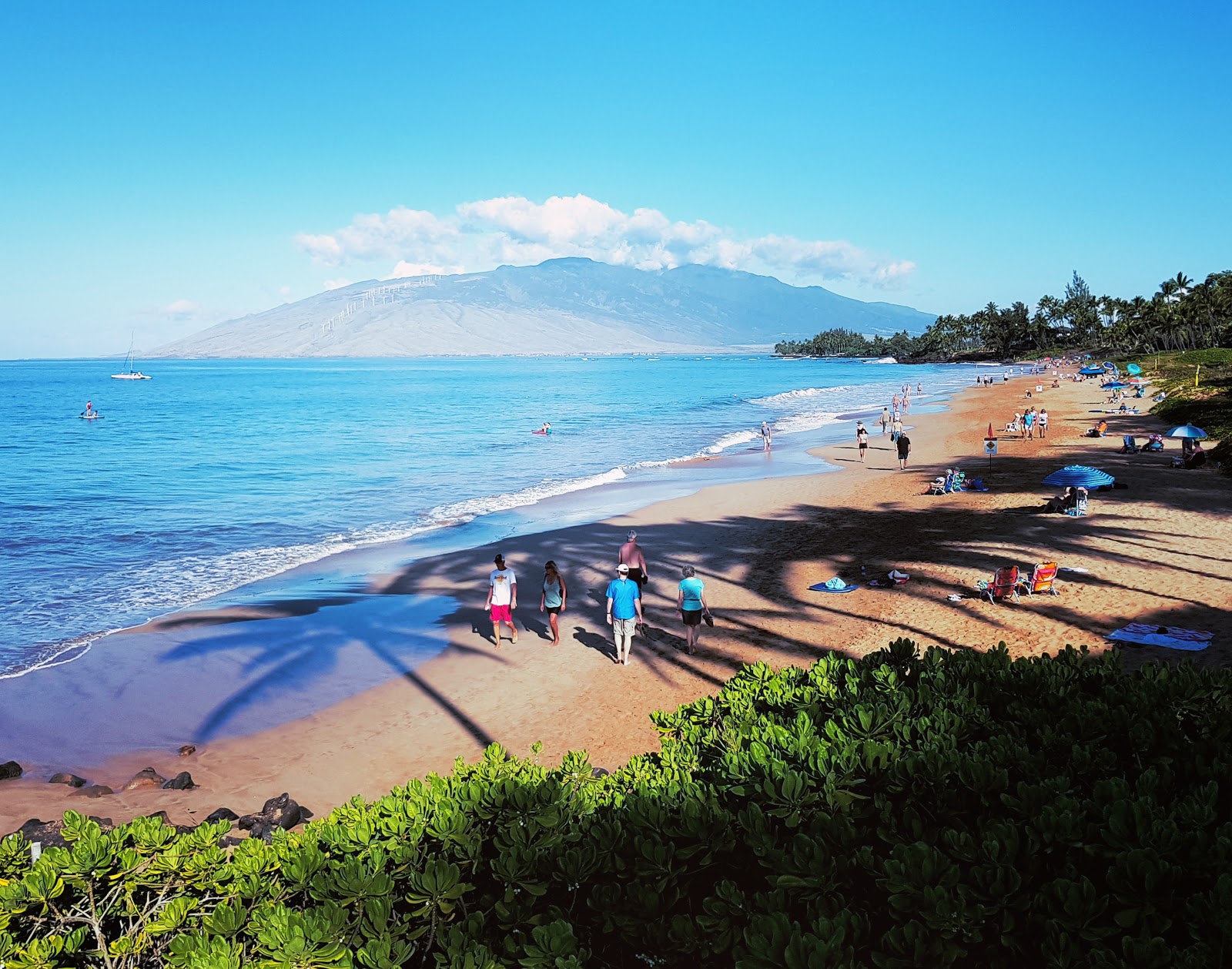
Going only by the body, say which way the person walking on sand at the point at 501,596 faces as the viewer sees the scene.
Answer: toward the camera

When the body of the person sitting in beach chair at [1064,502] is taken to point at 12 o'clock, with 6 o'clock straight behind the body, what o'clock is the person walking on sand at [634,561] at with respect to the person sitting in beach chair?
The person walking on sand is roughly at 10 o'clock from the person sitting in beach chair.

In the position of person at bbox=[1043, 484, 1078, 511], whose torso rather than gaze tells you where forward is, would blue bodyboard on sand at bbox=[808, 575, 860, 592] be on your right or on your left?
on your left

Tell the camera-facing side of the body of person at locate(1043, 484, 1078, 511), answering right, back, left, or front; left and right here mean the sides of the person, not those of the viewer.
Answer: left

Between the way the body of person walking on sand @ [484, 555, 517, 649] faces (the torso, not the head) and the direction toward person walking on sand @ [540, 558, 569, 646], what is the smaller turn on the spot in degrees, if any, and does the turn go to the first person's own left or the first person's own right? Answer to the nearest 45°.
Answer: approximately 90° to the first person's own left

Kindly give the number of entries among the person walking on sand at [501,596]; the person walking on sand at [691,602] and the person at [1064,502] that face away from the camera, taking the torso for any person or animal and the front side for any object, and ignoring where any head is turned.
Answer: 1

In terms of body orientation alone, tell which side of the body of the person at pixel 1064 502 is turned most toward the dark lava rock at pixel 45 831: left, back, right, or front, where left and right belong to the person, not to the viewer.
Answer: left

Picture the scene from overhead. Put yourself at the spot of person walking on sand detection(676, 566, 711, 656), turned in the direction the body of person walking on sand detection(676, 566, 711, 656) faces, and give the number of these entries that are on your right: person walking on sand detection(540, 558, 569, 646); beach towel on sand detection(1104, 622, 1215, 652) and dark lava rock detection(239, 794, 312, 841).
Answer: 1

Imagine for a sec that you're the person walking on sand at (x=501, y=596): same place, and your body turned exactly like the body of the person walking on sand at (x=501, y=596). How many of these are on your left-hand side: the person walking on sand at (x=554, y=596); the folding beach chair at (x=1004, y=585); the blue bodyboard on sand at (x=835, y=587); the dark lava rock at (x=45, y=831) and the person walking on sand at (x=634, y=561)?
4

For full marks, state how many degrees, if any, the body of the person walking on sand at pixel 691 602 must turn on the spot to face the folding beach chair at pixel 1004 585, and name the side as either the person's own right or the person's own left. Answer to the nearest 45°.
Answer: approximately 90° to the person's own right

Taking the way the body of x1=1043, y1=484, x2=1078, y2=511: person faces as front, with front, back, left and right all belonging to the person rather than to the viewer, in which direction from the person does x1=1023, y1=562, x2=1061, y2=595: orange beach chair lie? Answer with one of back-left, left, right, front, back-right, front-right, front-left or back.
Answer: left

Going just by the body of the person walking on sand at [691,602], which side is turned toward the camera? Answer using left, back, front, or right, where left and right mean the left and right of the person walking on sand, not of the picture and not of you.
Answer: back
